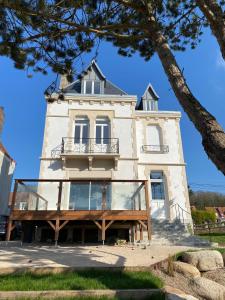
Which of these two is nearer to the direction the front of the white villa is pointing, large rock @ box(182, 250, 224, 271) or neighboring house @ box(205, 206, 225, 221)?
the large rock

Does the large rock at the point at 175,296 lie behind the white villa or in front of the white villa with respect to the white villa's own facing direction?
in front

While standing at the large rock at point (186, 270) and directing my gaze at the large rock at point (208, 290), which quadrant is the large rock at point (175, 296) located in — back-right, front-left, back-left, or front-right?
front-right

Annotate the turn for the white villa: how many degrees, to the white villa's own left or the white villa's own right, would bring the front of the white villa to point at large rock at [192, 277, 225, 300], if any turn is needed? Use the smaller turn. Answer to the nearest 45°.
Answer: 0° — it already faces it

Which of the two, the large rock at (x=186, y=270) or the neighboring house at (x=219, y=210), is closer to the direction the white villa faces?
the large rock

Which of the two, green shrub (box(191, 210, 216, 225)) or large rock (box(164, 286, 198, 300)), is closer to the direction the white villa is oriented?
the large rock

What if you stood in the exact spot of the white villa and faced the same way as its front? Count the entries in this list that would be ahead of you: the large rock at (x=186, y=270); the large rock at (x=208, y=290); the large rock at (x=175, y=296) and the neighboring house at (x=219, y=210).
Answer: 3

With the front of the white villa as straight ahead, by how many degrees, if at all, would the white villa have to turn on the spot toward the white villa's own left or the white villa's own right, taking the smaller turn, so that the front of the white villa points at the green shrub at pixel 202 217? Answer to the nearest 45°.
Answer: approximately 135° to the white villa's own left

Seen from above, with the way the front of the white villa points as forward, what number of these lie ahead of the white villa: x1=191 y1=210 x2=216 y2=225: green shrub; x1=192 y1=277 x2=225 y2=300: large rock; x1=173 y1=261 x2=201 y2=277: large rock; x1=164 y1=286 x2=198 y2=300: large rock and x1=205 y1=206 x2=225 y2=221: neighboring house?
3

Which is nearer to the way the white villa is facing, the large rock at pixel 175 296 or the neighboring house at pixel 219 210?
the large rock

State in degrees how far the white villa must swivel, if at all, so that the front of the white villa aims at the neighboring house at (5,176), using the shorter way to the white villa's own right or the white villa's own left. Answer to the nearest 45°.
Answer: approximately 135° to the white villa's own right

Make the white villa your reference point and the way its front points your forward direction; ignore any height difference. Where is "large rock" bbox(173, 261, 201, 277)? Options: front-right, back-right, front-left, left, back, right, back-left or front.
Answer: front

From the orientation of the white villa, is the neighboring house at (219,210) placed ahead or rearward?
rearward

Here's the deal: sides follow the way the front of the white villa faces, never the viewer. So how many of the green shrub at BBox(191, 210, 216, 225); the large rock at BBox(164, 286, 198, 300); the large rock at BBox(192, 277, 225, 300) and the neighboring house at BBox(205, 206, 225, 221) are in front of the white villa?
2

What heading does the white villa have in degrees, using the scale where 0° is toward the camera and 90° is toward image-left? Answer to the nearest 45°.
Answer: approximately 0°

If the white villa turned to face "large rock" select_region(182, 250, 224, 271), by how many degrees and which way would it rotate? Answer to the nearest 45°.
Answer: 0° — it already faces it

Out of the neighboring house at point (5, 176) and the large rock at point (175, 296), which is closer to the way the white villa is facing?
the large rock
